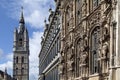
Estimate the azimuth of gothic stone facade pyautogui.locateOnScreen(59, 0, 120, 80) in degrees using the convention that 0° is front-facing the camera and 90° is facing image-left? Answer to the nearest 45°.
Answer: approximately 45°
